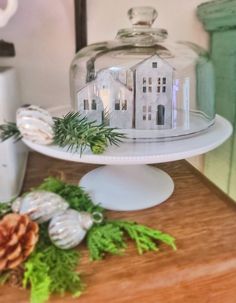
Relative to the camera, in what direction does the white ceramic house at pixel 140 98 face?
facing the viewer
